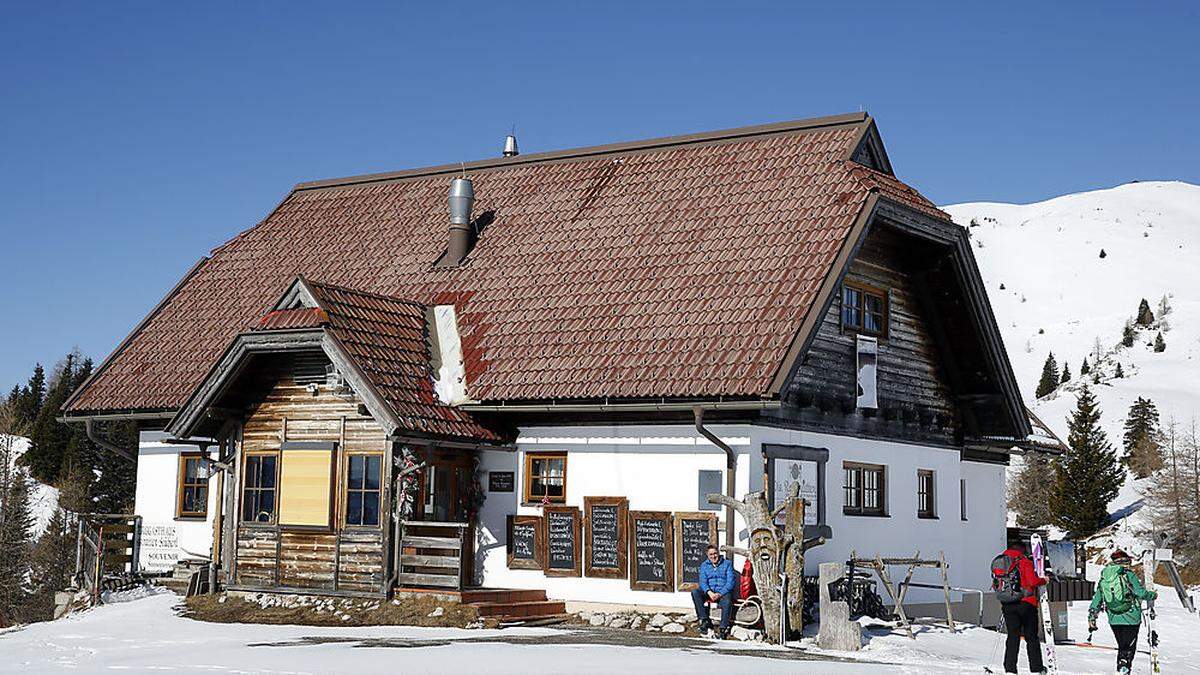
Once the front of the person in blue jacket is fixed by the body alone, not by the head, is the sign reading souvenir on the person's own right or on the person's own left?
on the person's own right

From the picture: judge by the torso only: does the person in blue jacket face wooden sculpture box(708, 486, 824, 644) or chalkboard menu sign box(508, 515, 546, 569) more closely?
the wooden sculpture

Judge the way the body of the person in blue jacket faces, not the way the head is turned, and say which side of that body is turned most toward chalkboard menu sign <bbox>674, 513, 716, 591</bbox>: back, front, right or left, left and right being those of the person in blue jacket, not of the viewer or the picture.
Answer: back

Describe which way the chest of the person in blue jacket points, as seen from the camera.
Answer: toward the camera

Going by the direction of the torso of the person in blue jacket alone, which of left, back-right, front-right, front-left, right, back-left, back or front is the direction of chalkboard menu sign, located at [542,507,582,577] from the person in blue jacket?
back-right

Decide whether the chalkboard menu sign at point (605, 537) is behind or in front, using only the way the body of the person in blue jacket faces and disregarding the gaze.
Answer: behind

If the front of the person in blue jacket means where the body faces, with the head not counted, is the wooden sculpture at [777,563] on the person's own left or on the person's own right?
on the person's own left

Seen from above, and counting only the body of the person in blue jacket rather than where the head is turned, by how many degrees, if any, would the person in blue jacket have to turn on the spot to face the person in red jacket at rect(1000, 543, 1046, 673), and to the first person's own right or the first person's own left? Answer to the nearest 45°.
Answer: approximately 45° to the first person's own left

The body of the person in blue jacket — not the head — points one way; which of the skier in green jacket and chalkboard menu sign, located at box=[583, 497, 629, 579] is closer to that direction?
the skier in green jacket

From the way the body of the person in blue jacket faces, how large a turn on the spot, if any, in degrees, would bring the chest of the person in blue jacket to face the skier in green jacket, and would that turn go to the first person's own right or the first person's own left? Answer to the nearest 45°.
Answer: approximately 45° to the first person's own left

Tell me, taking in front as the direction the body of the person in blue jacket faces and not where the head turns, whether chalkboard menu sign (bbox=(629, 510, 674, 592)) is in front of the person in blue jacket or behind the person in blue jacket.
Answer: behind

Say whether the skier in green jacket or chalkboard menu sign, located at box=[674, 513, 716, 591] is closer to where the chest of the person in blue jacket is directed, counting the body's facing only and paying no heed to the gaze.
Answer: the skier in green jacket

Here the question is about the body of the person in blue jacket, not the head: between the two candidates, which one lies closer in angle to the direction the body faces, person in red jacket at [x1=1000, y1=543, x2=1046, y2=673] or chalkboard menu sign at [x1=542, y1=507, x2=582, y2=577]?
the person in red jacket

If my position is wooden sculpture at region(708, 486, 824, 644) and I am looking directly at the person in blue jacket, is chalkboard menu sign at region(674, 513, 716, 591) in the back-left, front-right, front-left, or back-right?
front-right
